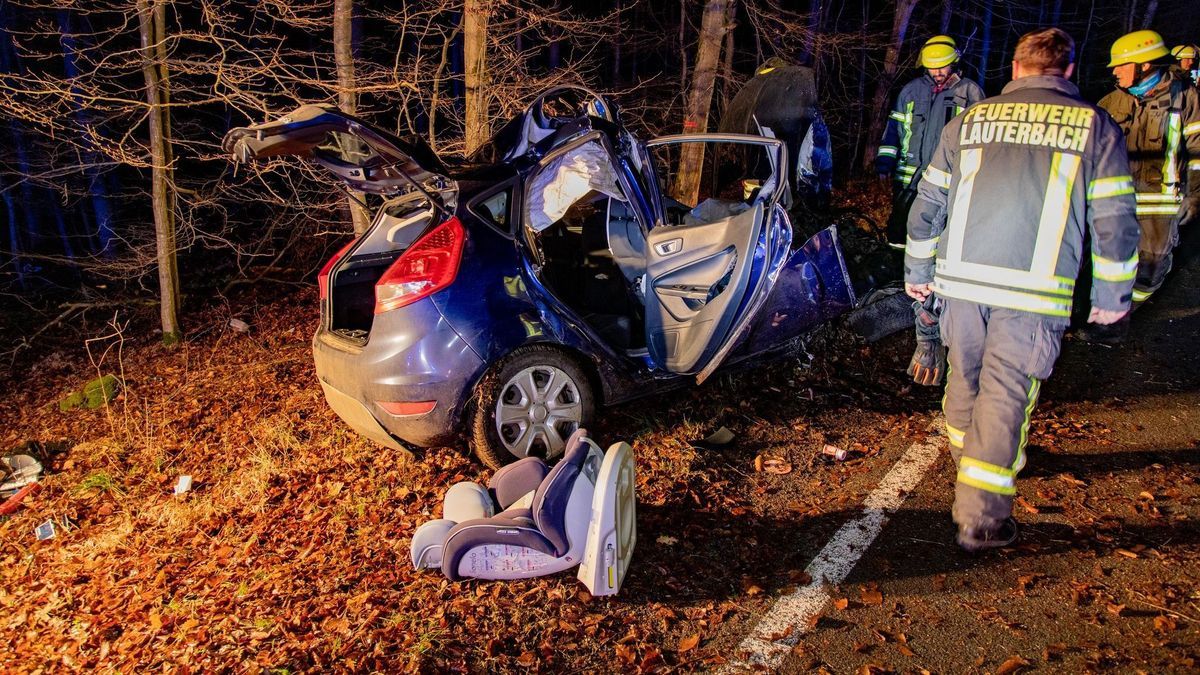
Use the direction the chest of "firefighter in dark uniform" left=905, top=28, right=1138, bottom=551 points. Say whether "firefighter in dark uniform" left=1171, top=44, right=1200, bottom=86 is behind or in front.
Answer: in front

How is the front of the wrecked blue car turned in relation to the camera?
facing away from the viewer and to the right of the viewer

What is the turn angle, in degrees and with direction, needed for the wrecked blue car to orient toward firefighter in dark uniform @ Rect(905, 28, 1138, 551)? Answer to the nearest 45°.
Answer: approximately 90° to its right

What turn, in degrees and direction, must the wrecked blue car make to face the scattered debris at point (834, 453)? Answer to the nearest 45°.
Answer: approximately 45° to its right

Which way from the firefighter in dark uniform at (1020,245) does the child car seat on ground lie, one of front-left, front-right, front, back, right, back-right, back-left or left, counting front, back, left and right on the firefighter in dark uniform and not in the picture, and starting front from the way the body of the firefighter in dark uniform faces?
back-left

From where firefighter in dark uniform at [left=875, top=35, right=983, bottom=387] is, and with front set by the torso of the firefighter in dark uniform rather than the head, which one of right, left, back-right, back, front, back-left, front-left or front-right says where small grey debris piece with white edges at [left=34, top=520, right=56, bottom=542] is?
front-right

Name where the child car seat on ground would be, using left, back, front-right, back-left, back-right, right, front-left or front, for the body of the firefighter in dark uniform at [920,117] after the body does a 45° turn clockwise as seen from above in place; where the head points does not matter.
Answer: front-left

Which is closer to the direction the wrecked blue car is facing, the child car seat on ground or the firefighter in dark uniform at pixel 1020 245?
the firefighter in dark uniform

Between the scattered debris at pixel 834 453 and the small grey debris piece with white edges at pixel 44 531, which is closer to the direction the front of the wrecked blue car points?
the scattered debris

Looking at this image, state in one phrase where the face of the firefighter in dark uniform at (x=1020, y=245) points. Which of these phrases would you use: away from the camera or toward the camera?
away from the camera

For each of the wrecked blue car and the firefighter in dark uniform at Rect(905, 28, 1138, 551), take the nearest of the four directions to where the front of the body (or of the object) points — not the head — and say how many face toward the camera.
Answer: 0

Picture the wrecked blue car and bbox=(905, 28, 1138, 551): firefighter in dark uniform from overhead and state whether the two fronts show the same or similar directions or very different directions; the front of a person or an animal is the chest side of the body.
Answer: same or similar directions

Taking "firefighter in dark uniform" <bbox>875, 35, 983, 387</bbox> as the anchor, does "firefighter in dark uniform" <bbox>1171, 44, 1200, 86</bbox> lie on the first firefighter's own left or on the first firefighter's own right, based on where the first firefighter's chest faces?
on the first firefighter's own left

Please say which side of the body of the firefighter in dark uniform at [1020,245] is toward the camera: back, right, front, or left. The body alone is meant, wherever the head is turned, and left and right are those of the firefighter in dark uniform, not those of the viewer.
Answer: back

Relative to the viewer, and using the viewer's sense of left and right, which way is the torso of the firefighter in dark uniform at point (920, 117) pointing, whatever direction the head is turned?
facing the viewer
